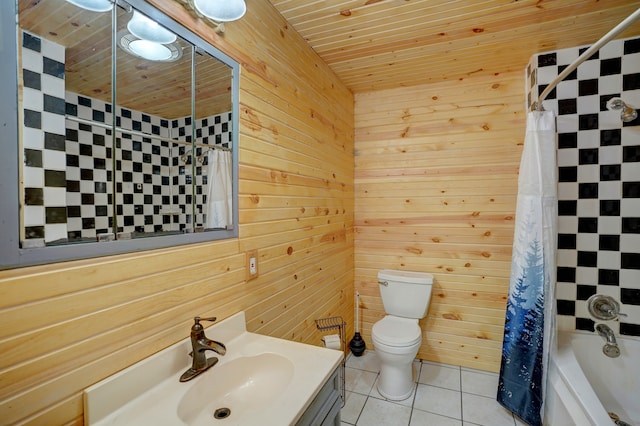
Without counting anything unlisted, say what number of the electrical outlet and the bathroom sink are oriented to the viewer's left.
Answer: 0

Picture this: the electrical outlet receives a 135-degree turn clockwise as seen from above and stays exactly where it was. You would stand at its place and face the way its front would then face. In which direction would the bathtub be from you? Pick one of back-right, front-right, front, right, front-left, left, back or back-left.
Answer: back

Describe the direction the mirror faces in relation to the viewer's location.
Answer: facing the viewer and to the right of the viewer

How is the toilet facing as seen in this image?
toward the camera

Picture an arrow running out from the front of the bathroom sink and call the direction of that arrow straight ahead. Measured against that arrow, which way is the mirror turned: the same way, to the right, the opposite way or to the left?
the same way

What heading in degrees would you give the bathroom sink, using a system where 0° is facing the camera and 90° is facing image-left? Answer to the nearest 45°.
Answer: approximately 315°

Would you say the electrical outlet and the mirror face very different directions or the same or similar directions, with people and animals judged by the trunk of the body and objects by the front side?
same or similar directions

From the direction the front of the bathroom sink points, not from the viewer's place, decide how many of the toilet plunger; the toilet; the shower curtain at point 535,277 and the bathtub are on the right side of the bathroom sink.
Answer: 0

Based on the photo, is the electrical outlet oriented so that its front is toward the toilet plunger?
no

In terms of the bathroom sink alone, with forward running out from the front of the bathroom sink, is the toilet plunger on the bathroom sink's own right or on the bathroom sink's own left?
on the bathroom sink's own left

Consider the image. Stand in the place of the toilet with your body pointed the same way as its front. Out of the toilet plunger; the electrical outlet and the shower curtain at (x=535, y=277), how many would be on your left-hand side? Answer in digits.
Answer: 1

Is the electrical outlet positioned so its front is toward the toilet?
no

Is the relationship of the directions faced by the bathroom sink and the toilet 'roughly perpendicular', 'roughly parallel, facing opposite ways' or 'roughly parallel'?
roughly perpendicular

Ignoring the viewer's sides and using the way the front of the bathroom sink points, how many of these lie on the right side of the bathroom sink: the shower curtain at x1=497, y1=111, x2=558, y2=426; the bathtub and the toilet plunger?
0

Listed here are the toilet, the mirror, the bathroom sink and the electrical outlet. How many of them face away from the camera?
0

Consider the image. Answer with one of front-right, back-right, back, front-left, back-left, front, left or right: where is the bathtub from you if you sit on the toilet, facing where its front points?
left

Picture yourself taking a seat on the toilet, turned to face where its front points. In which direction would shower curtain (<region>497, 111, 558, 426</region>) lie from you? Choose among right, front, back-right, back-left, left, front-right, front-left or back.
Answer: left
